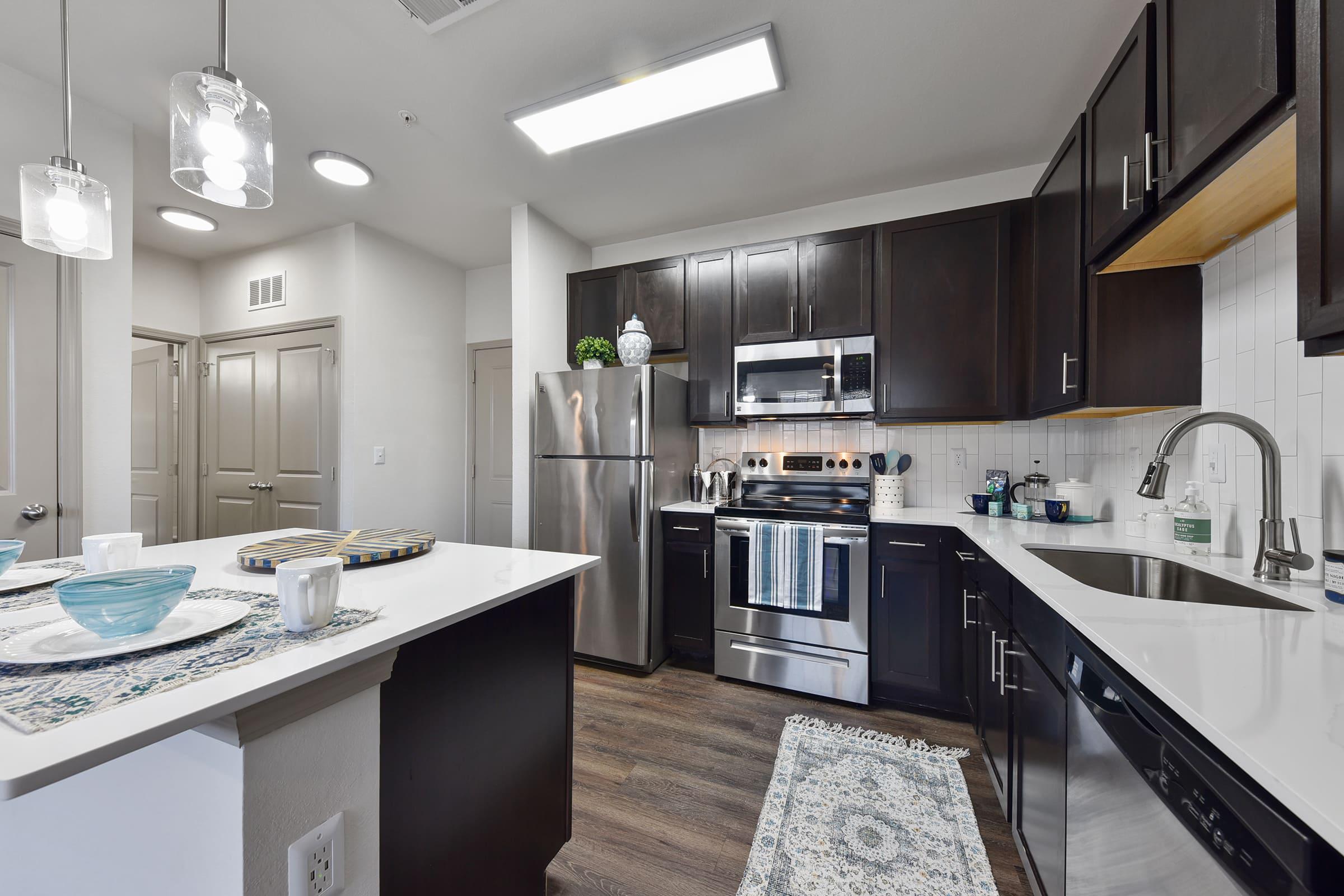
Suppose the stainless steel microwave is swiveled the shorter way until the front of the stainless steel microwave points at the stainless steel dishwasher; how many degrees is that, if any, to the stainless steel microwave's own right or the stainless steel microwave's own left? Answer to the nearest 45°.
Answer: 0° — it already faces it

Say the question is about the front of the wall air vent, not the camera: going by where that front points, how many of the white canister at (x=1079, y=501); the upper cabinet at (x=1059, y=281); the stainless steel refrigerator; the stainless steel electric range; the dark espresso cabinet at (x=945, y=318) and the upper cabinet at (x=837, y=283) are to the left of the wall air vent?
6

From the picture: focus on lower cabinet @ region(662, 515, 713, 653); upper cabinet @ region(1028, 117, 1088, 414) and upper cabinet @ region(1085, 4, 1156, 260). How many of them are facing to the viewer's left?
2

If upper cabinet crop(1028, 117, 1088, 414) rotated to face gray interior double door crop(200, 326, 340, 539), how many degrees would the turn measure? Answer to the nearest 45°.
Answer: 0° — it already faces it

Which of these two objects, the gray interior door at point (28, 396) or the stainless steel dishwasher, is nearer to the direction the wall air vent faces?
the gray interior door

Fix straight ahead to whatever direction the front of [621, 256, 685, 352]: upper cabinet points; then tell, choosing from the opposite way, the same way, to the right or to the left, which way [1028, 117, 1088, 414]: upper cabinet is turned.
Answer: to the right

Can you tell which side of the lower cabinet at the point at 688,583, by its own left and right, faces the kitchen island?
front

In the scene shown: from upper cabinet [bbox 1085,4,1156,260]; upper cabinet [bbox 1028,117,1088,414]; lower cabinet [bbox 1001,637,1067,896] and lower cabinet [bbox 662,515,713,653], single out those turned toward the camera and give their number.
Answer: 1

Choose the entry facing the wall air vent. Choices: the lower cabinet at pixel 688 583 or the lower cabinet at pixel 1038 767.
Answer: the lower cabinet at pixel 1038 767

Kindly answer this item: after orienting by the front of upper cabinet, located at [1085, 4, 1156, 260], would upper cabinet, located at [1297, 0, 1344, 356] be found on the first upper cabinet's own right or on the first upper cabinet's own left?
on the first upper cabinet's own left

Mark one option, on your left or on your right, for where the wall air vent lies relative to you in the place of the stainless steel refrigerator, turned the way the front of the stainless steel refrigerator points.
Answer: on your right

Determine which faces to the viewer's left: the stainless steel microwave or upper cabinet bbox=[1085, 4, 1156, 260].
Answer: the upper cabinet

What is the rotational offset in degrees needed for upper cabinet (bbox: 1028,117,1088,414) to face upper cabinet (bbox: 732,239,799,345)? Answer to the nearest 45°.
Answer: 0° — it already faces it

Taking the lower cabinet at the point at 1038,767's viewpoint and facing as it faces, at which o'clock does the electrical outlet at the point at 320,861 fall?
The electrical outlet is roughly at 10 o'clock from the lower cabinet.

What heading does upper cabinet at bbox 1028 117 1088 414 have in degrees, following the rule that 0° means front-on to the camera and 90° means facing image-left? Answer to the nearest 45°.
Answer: approximately 90°
